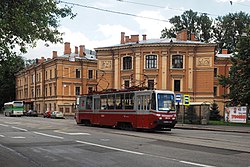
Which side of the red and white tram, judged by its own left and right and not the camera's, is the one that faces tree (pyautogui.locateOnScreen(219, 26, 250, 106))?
left

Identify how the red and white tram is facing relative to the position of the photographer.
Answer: facing the viewer and to the right of the viewer

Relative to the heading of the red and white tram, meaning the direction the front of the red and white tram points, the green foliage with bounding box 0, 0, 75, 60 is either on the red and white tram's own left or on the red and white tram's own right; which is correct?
on the red and white tram's own right
